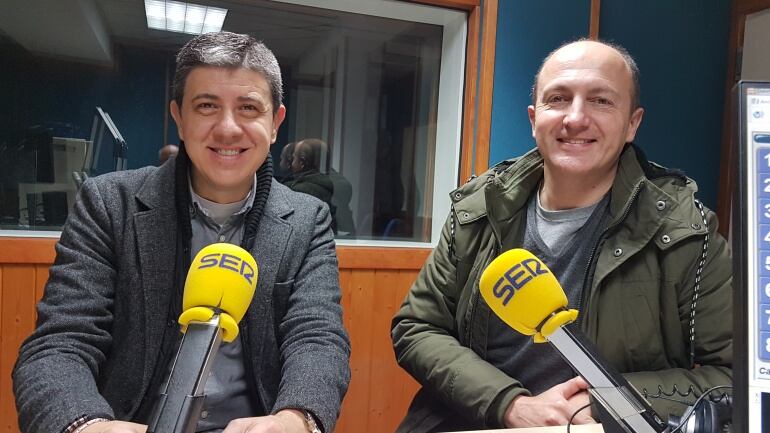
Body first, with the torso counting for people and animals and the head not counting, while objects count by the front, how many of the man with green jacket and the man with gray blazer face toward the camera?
2

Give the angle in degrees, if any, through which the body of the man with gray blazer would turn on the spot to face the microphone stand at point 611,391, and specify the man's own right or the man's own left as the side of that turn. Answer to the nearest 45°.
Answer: approximately 45° to the man's own left

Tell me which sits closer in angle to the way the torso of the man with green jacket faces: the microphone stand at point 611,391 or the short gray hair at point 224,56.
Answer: the microphone stand

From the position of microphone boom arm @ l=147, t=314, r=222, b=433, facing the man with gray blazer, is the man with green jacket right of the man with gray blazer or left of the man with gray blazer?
right

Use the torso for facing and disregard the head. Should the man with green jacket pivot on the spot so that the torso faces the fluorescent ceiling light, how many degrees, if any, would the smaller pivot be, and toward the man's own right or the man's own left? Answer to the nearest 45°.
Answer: approximately 90° to the man's own right

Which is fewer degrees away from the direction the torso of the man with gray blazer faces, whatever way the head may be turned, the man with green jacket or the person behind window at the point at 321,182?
the man with green jacket

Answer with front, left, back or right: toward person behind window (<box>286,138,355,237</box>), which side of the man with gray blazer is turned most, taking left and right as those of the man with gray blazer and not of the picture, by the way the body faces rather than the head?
back

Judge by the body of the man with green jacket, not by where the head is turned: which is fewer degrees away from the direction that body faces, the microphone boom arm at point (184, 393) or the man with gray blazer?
the microphone boom arm

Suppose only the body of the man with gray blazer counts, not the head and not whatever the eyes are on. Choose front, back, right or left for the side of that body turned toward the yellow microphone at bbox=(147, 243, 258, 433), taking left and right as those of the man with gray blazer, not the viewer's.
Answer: front

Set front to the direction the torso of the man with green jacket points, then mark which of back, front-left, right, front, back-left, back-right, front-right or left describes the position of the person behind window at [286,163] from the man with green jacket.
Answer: back-right

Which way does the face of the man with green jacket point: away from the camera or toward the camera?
toward the camera

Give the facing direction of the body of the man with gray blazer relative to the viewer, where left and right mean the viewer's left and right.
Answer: facing the viewer

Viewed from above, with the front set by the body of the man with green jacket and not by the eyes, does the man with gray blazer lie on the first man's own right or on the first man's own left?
on the first man's own right

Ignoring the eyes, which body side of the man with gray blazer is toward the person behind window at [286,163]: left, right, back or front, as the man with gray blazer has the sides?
back

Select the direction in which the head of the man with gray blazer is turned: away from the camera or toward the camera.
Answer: toward the camera

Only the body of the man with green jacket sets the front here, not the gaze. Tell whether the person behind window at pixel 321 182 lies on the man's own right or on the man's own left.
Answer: on the man's own right

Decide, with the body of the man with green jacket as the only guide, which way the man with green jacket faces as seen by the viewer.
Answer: toward the camera
